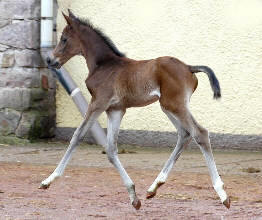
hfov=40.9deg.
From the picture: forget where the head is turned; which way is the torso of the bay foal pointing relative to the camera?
to the viewer's left
